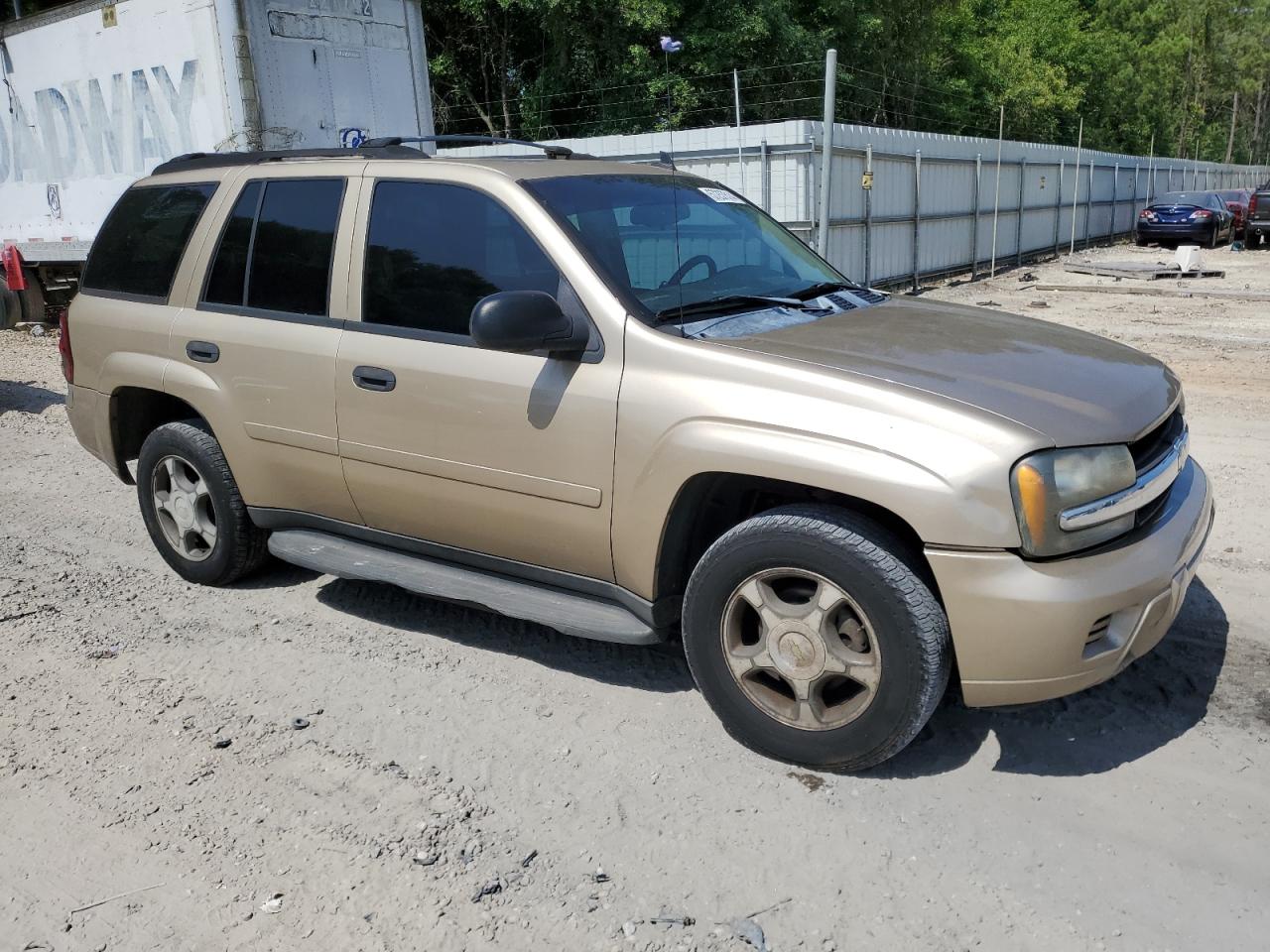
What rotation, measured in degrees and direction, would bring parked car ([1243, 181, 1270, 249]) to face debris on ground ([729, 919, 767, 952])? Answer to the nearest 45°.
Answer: approximately 180°

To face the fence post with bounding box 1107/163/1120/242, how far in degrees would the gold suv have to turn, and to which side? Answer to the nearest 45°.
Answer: approximately 90° to its left

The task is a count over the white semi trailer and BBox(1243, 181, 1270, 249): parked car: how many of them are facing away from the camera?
1

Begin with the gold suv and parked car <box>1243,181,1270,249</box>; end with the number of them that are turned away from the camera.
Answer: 1

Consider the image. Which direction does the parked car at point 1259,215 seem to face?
away from the camera

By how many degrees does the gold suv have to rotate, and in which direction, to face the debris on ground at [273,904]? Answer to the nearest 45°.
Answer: approximately 90° to its right

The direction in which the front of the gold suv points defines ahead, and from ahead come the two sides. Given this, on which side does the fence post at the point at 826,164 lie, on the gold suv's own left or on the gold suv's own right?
on the gold suv's own left

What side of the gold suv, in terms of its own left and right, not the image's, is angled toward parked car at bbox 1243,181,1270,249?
left

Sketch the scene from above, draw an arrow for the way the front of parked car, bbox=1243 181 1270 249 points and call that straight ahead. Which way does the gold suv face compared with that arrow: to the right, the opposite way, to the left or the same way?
to the right

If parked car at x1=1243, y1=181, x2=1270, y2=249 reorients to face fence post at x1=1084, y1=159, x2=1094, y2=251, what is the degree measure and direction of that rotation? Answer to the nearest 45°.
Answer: approximately 90° to its left
